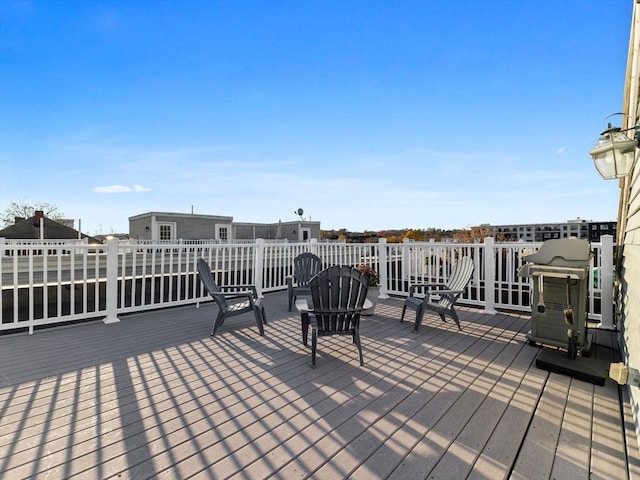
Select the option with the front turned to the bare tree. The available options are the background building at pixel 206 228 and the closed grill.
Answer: the closed grill

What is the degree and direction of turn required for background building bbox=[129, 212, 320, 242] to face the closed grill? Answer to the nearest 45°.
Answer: approximately 45° to its right

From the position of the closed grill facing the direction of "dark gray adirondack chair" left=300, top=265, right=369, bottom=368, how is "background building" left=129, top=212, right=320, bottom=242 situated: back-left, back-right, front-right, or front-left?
front-right

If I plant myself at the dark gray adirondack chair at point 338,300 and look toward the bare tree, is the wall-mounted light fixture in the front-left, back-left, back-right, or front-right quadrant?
back-right

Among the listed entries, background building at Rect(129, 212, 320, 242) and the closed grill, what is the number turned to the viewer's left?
1

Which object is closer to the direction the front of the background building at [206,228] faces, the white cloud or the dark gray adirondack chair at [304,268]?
the dark gray adirondack chair

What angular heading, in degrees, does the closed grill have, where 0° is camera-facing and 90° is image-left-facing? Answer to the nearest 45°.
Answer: approximately 90°

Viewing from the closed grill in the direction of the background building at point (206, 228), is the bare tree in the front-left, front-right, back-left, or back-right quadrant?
front-left

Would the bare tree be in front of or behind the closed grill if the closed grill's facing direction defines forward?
in front

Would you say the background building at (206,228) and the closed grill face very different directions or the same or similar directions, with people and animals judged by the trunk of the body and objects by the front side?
very different directions

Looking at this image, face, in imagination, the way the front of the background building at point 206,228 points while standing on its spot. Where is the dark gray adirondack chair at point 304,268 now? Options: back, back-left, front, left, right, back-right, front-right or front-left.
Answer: front-right

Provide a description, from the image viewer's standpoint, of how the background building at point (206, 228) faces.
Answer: facing the viewer and to the right of the viewer

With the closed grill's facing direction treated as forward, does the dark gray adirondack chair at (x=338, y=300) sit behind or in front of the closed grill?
in front
